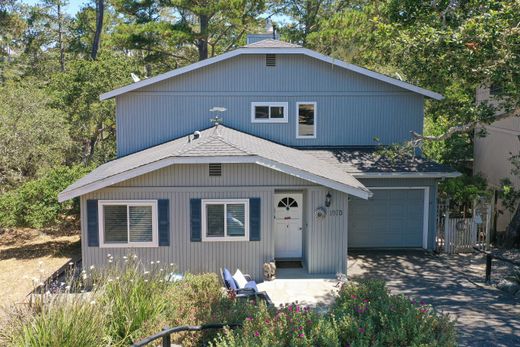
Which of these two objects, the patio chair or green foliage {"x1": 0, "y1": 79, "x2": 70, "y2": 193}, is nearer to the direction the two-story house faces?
the patio chair

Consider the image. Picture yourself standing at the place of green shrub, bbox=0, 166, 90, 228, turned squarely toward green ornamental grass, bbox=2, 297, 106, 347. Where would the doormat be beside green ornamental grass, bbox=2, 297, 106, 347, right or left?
left

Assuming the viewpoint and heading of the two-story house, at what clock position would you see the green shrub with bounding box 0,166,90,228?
The green shrub is roughly at 3 o'clock from the two-story house.

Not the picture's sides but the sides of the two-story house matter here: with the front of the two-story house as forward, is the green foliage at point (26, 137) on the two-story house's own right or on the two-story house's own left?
on the two-story house's own right

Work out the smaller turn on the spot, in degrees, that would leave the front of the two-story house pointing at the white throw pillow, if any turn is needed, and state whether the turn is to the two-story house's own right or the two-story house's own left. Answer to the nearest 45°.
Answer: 0° — it already faces it

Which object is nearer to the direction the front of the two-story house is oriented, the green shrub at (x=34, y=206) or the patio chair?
the patio chair

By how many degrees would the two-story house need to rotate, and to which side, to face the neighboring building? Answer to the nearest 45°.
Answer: approximately 90° to its left

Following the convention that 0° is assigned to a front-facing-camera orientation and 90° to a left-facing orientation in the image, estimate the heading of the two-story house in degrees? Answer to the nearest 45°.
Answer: approximately 0°

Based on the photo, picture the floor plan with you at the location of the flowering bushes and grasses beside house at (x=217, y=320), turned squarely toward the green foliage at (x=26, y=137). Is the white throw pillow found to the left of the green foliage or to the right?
right

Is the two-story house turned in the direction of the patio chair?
yes

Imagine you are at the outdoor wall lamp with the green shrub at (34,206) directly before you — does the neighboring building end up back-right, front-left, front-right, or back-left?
back-right
